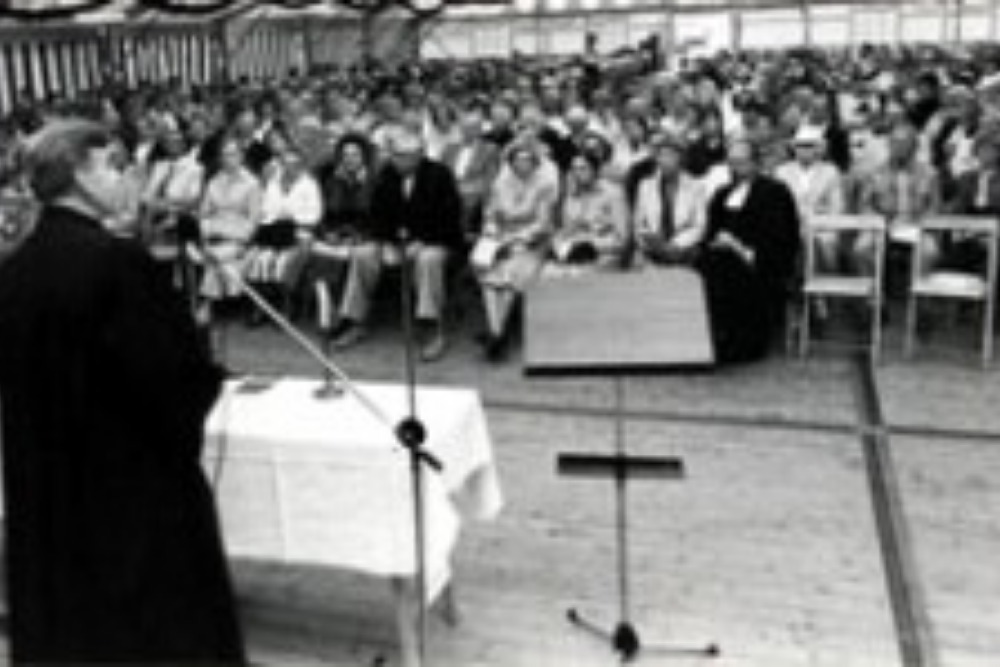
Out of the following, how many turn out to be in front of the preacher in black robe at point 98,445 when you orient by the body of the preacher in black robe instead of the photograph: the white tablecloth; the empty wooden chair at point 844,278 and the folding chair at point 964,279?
3

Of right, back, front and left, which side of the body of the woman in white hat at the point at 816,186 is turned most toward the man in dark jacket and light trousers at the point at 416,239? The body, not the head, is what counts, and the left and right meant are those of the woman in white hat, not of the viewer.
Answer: right

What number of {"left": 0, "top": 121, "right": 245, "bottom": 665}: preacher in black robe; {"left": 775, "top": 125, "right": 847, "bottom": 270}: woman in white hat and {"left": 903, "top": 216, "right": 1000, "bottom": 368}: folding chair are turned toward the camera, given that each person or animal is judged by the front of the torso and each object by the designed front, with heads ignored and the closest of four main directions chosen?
2
